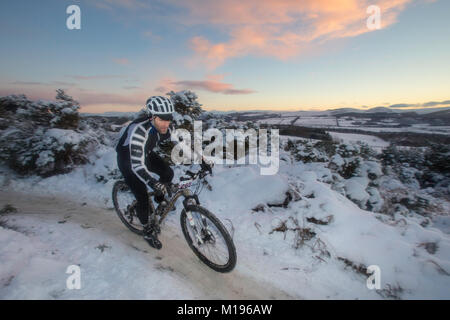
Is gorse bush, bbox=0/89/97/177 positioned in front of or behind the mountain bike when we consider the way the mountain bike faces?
behind

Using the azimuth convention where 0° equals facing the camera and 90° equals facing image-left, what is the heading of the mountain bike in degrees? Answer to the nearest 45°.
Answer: approximately 315°

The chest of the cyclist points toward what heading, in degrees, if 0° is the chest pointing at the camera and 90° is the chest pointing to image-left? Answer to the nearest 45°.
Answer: approximately 315°
